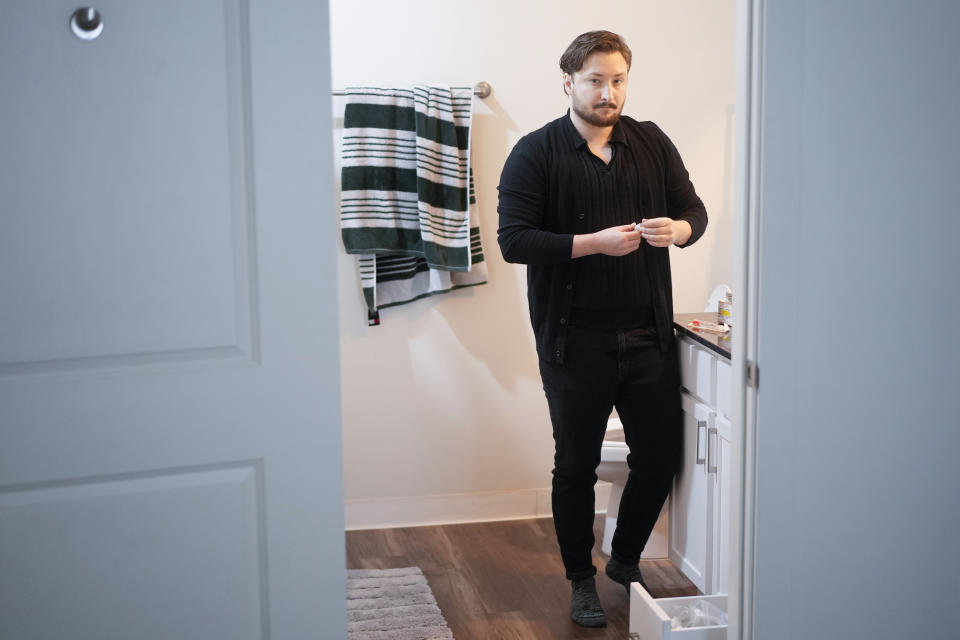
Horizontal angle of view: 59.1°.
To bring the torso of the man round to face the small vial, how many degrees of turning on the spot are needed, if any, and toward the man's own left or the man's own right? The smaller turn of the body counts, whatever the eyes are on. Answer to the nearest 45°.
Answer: approximately 135° to the man's own left

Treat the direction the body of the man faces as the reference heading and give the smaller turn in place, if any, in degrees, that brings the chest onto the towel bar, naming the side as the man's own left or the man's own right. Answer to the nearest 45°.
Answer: approximately 135° to the man's own right

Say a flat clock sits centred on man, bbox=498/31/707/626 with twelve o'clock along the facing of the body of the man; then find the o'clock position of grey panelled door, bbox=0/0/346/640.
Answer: The grey panelled door is roughly at 1 o'clock from the man.

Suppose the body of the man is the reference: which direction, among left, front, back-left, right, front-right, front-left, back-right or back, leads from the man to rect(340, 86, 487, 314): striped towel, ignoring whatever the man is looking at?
back-right

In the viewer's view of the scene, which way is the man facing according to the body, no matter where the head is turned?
toward the camera
